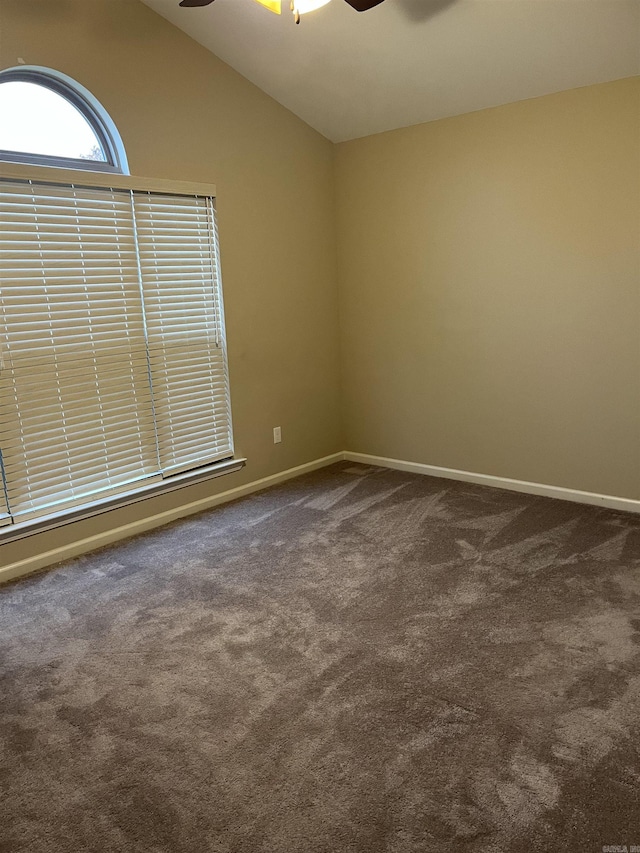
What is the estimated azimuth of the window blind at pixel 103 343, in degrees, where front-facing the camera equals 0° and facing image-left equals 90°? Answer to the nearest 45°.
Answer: approximately 315°
